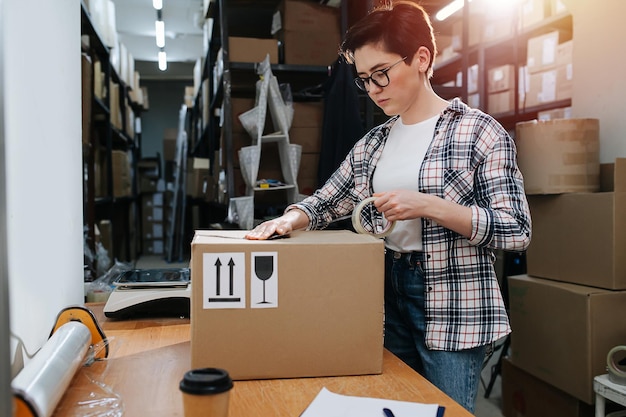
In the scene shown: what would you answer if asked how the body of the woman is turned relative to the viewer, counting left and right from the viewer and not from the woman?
facing the viewer and to the left of the viewer

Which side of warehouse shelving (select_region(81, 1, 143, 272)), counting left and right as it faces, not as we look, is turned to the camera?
right

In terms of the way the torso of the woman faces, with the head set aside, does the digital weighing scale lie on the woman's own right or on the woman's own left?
on the woman's own right

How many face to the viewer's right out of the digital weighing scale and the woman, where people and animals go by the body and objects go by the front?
0

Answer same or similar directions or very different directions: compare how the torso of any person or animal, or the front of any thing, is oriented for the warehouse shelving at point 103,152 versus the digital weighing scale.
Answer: very different directions

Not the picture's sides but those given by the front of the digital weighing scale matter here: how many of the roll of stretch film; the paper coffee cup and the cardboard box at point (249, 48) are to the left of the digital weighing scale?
2

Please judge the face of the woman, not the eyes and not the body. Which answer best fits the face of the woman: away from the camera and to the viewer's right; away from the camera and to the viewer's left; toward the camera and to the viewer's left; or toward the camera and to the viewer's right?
toward the camera and to the viewer's left

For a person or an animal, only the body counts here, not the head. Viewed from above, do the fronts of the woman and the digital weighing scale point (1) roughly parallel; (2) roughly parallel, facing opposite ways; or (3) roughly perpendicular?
roughly parallel

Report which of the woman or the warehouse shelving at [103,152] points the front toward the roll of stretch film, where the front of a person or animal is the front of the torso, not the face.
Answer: the woman

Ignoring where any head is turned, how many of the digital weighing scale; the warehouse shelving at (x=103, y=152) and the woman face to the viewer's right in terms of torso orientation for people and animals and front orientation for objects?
1

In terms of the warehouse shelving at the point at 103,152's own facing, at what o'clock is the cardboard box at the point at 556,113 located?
The cardboard box is roughly at 1 o'clock from the warehouse shelving.
